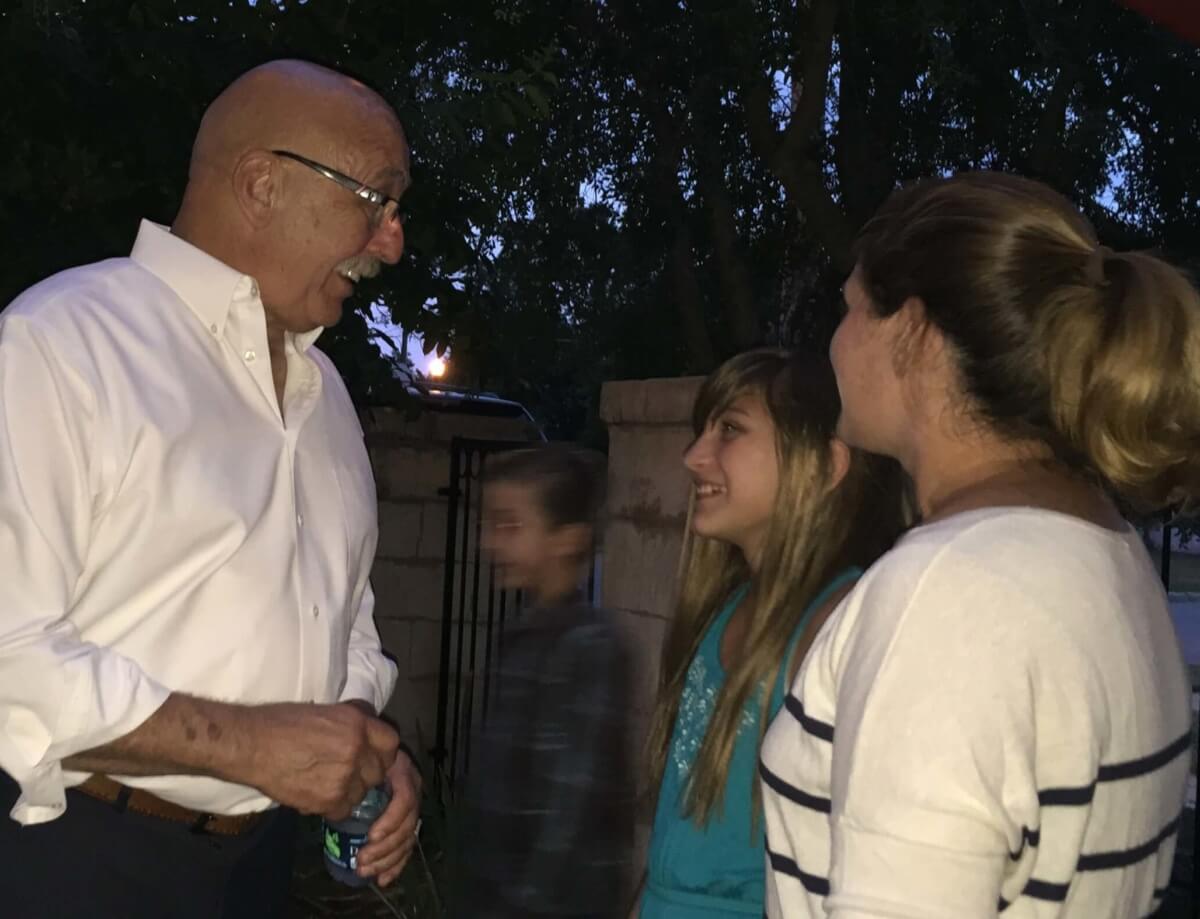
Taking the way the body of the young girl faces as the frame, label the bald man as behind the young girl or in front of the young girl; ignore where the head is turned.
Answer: in front

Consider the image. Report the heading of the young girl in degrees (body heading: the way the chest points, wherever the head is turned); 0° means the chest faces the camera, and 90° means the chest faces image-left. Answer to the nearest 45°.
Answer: approximately 45°

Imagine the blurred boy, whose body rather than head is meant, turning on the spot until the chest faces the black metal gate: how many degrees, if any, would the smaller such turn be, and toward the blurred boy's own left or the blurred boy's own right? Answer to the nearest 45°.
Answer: approximately 90° to the blurred boy's own right

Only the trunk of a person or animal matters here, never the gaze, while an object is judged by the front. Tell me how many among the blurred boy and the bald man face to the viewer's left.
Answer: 1

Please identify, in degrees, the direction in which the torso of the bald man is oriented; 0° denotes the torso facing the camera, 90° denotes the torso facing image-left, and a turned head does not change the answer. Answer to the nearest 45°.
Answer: approximately 315°

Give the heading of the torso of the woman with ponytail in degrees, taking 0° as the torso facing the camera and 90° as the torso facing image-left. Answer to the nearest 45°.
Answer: approximately 135°

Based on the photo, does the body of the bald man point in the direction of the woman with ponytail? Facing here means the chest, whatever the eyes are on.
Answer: yes

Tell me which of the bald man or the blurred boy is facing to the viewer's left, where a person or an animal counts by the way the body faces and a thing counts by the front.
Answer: the blurred boy

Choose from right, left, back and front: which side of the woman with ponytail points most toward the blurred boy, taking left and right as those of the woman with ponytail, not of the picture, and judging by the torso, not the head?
front

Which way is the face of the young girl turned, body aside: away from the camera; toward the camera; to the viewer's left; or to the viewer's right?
to the viewer's left

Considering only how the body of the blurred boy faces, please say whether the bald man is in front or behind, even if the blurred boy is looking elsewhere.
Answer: in front

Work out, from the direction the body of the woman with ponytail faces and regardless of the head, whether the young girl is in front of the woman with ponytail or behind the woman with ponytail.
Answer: in front

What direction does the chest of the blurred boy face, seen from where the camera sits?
to the viewer's left

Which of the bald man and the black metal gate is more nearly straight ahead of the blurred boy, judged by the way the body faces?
the bald man

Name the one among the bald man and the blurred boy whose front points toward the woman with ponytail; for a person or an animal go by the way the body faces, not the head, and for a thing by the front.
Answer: the bald man

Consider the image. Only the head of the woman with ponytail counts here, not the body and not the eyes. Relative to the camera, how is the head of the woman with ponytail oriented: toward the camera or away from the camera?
away from the camera
